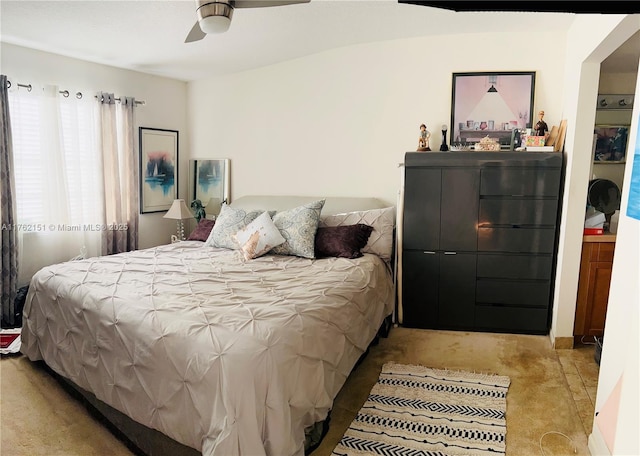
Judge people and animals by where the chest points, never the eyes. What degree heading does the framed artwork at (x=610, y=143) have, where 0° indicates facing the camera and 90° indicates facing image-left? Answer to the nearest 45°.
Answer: approximately 0°

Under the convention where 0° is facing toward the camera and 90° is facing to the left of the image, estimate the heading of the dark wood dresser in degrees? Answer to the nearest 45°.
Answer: approximately 0°

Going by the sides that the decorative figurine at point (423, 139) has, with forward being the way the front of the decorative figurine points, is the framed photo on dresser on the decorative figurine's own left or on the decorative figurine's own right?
on the decorative figurine's own left

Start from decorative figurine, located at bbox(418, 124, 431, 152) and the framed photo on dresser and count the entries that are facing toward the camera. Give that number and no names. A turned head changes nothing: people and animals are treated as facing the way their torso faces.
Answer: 2

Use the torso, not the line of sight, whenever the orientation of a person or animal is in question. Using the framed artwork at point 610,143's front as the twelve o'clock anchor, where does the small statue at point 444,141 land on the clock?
The small statue is roughly at 2 o'clock from the framed artwork.

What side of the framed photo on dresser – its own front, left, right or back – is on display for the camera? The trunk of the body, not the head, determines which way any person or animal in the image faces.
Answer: front

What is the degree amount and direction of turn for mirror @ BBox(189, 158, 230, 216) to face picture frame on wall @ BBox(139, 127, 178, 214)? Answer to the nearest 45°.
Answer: approximately 90° to its right

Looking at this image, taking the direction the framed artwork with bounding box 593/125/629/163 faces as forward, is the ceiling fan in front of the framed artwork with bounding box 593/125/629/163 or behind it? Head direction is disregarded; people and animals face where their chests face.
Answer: in front

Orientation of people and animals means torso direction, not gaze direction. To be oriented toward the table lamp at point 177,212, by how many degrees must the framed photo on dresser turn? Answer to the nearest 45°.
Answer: approximately 90° to its right

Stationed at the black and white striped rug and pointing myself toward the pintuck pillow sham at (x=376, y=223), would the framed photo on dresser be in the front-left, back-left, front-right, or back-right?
front-right

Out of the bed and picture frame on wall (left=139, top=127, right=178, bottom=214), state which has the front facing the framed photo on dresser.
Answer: the picture frame on wall

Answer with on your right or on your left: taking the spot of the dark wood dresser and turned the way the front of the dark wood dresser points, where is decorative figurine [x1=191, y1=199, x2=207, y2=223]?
on your right

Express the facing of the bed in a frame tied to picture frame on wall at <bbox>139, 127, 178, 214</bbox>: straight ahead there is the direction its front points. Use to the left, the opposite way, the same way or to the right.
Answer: to the right

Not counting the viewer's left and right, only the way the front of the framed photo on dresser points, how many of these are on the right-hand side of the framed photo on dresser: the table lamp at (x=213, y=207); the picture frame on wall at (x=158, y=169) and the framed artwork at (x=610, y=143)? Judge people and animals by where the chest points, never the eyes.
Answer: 2

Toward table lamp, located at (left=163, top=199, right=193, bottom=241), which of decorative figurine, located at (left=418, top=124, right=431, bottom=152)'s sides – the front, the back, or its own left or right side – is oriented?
right

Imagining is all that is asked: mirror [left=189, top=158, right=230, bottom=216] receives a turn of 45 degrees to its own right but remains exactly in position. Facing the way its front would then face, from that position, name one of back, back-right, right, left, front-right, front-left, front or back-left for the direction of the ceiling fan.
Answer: front-left

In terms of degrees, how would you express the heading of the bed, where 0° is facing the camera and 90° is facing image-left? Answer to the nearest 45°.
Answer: approximately 45°

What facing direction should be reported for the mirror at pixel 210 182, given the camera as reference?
facing the viewer
